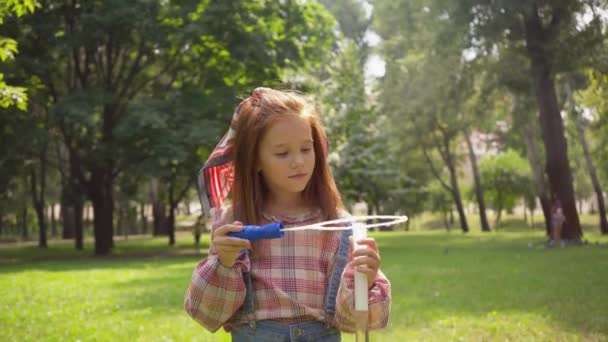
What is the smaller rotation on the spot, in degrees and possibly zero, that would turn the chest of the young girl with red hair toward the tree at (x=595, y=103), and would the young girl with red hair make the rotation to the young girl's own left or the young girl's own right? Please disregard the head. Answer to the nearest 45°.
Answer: approximately 135° to the young girl's own left

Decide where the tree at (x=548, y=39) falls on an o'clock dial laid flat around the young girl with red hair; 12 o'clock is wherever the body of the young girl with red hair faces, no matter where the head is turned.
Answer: The tree is roughly at 7 o'clock from the young girl with red hair.

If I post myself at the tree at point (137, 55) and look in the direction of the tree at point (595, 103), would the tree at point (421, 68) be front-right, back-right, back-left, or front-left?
front-left

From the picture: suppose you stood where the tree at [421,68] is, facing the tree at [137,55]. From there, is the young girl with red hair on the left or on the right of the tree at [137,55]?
left

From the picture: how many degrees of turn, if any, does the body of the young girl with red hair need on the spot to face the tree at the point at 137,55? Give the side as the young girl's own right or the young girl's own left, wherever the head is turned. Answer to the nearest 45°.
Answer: approximately 180°

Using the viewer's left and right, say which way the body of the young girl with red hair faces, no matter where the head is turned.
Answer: facing the viewer

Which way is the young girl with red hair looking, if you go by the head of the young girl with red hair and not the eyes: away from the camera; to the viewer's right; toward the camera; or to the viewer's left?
toward the camera

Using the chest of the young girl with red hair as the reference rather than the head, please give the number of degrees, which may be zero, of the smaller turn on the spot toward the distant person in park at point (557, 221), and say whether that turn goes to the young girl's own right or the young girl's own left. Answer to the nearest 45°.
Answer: approximately 135° to the young girl's own left
